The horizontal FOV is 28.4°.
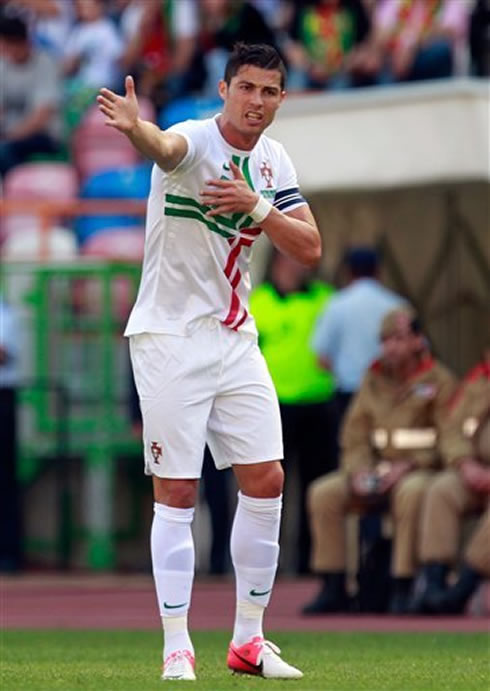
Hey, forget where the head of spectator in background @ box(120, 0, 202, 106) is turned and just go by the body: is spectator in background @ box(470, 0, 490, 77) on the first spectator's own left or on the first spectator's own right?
on the first spectator's own left

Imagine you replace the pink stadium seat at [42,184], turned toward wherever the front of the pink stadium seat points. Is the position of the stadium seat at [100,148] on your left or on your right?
on your left

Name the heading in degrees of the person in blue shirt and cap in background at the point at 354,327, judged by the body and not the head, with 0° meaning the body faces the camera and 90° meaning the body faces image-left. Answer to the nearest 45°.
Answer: approximately 180°

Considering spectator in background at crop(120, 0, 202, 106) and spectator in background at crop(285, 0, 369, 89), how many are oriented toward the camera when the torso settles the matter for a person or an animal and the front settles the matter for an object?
2

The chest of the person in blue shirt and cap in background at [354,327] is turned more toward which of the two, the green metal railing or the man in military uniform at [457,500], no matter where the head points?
the green metal railing

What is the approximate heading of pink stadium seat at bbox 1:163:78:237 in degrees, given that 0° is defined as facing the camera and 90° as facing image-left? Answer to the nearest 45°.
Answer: approximately 0°

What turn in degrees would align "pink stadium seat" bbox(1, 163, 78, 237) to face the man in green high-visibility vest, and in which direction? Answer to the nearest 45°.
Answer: approximately 45° to its left

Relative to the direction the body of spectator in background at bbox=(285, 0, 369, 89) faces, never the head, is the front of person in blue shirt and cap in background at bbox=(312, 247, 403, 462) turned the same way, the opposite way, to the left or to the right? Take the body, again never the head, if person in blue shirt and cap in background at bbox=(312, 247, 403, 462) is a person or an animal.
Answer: the opposite way

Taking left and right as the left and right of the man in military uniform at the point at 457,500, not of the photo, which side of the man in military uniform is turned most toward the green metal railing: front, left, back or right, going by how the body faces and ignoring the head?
right

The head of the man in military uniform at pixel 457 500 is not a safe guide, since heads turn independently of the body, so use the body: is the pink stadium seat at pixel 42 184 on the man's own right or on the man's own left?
on the man's own right
